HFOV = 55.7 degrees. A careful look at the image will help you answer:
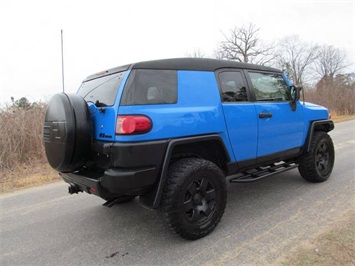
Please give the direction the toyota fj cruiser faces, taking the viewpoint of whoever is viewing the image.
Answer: facing away from the viewer and to the right of the viewer
